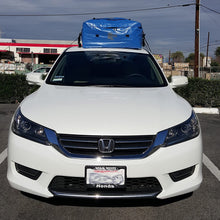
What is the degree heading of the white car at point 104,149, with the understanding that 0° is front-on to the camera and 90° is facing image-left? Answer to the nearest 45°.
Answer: approximately 0°
